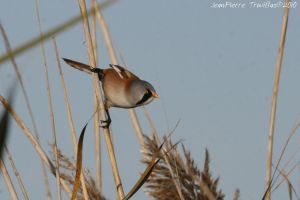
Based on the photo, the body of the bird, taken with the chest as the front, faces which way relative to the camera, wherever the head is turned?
to the viewer's right

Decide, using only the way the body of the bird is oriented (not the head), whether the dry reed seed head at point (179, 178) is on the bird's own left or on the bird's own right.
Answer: on the bird's own right
